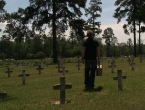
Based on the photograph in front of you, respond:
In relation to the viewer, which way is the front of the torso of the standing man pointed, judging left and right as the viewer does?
facing away from the viewer

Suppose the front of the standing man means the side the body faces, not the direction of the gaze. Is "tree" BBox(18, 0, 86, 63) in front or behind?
in front

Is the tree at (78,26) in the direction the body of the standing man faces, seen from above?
yes
